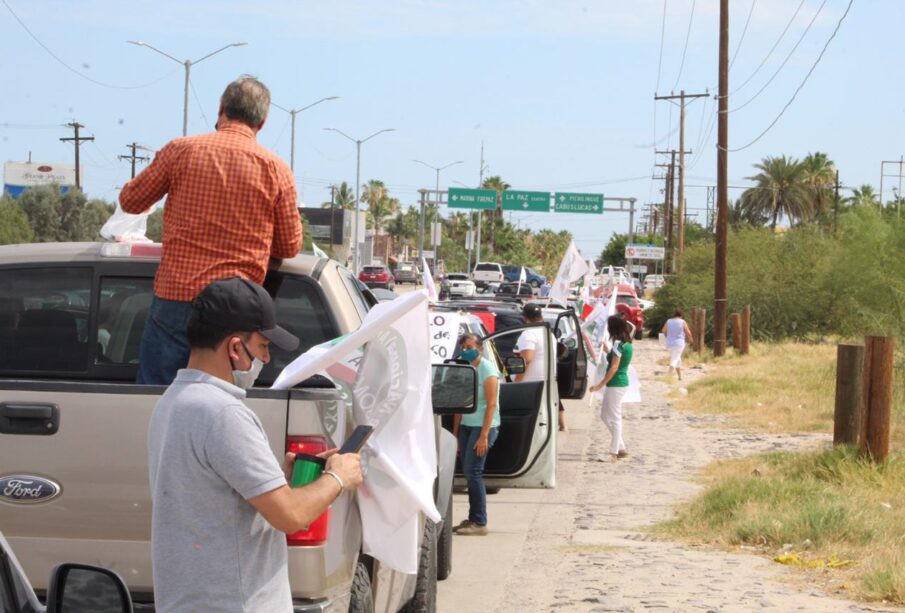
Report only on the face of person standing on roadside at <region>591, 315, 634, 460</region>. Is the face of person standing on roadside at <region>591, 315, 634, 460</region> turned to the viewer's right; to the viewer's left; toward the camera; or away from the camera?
to the viewer's left

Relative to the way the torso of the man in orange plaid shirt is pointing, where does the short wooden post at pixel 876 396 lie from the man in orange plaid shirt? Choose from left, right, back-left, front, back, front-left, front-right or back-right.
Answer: front-right

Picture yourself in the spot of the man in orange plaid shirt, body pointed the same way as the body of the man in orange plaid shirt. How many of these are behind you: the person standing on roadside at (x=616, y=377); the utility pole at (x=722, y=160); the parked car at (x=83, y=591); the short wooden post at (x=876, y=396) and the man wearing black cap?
2

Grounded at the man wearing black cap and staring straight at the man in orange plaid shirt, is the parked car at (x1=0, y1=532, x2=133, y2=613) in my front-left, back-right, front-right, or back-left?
back-left

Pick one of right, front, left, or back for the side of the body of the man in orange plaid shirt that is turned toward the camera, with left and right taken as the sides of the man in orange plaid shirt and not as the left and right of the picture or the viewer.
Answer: back

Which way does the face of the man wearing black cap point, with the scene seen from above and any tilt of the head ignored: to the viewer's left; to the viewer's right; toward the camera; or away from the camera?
to the viewer's right

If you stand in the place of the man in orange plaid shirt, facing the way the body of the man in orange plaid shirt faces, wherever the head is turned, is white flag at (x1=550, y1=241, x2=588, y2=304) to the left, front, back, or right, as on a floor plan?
front

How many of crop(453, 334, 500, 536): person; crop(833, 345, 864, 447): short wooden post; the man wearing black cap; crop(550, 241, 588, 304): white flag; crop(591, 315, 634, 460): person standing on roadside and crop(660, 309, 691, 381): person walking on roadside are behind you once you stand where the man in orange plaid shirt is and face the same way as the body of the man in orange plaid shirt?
1

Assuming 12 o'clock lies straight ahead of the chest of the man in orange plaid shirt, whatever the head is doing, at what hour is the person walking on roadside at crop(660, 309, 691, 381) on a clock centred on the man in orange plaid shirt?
The person walking on roadside is roughly at 1 o'clock from the man in orange plaid shirt.

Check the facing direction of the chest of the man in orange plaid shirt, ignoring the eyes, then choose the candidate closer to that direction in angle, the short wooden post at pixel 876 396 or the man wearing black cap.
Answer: the short wooden post

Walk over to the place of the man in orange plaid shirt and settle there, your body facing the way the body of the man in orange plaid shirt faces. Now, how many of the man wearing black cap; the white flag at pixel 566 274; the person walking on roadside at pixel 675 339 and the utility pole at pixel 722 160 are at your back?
1

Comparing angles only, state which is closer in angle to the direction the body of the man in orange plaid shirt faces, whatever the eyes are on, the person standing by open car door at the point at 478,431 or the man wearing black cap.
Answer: the person standing by open car door

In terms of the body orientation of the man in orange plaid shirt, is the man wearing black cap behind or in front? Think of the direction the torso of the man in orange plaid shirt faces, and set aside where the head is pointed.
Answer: behind

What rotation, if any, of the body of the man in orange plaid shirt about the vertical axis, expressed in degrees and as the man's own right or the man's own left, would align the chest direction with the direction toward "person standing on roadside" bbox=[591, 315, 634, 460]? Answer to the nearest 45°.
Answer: approximately 45° to the man's own right
